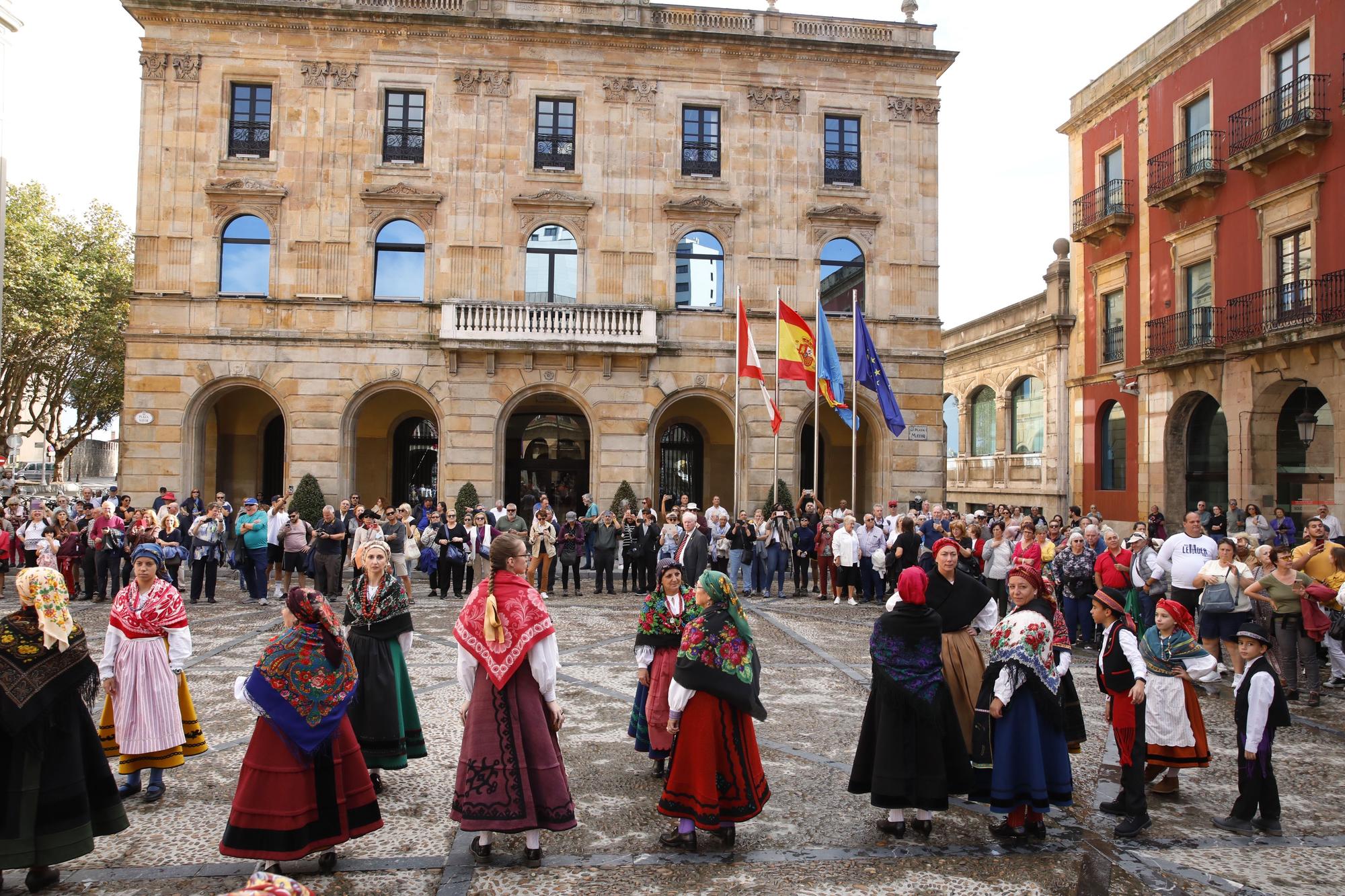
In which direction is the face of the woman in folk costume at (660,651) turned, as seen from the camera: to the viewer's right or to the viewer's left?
to the viewer's right

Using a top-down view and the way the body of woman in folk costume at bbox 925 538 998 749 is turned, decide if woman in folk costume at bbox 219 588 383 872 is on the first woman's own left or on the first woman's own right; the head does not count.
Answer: on the first woman's own right

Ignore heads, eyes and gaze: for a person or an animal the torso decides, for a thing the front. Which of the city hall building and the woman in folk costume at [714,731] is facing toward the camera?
the city hall building

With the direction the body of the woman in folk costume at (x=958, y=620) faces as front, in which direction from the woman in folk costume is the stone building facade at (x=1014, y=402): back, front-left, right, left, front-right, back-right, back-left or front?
back

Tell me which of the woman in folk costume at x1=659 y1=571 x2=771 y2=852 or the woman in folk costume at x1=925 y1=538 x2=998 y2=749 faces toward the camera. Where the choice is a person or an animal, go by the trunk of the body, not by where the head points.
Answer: the woman in folk costume at x1=925 y1=538 x2=998 y2=749

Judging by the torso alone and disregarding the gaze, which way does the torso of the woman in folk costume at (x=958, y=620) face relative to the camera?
toward the camera

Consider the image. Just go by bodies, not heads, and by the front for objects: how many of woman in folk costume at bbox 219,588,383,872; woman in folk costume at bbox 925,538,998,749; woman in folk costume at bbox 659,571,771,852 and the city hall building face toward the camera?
2

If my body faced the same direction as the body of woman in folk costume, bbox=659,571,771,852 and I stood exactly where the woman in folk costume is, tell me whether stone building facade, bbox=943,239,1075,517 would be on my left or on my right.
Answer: on my right

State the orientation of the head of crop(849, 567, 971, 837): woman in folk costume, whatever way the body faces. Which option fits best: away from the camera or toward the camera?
away from the camera

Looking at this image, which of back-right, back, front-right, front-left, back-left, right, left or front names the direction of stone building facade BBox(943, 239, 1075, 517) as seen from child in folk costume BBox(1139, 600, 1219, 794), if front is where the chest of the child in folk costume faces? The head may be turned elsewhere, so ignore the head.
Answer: back-right

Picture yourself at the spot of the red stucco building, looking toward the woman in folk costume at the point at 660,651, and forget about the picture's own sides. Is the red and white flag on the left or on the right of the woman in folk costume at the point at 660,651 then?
right

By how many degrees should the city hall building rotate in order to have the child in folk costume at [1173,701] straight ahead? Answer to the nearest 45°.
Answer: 0° — it already faces them

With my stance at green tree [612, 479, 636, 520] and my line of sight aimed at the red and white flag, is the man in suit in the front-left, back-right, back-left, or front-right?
front-right

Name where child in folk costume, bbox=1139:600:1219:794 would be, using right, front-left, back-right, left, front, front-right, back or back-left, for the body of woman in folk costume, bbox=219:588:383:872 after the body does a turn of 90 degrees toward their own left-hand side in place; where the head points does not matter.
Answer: back-left

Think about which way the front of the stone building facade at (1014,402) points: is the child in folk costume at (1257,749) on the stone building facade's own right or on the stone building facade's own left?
on the stone building facade's own left

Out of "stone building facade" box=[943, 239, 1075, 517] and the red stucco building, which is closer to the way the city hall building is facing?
the red stucco building

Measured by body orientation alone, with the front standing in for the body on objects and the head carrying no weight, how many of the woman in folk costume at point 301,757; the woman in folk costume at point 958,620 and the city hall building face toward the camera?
2
